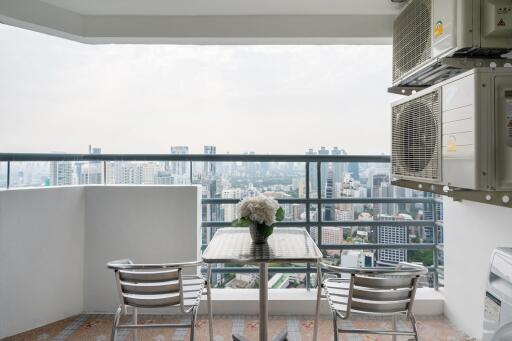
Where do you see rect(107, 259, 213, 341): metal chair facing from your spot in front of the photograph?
facing away from the viewer and to the right of the viewer

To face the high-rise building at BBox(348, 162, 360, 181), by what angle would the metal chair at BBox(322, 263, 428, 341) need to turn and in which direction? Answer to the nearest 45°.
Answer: approximately 45° to its right

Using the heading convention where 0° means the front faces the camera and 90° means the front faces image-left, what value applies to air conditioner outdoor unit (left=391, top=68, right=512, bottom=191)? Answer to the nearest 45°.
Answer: approximately 45°

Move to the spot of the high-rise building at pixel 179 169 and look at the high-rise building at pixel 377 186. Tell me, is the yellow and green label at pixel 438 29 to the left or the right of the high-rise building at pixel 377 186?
right

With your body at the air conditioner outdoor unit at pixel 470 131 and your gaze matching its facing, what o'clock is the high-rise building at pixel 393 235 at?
The high-rise building is roughly at 4 o'clock from the air conditioner outdoor unit.

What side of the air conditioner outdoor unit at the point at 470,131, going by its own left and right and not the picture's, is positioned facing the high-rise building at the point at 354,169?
right

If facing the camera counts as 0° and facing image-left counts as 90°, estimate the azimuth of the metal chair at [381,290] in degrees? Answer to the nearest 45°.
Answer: approximately 135°
